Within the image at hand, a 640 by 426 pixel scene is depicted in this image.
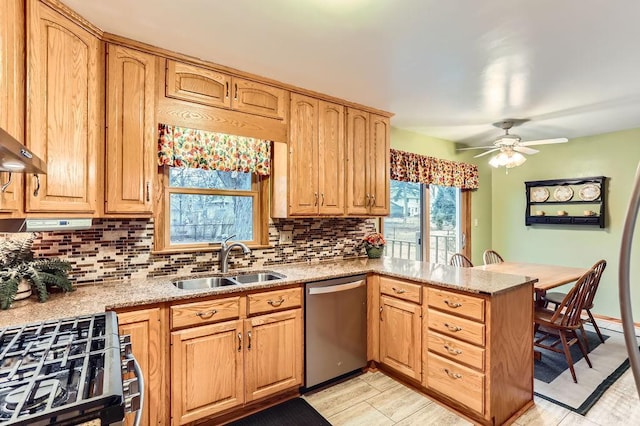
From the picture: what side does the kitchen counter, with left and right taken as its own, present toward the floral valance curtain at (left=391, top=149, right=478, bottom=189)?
back

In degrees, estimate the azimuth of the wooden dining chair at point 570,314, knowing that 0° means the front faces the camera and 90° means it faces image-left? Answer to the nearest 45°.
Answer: approximately 135°

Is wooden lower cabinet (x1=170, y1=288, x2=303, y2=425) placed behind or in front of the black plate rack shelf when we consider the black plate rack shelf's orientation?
in front

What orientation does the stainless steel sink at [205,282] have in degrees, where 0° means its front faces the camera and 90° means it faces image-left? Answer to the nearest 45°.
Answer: approximately 0°

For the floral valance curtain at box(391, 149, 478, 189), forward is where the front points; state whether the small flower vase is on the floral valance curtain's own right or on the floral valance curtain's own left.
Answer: on the floral valance curtain's own right

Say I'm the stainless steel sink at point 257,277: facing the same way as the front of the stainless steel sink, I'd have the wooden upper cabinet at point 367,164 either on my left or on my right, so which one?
on my left

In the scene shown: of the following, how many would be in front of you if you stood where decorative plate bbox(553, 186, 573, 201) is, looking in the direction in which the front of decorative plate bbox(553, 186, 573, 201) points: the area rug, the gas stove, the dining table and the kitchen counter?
4

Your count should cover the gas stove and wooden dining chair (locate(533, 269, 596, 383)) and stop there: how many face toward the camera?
0

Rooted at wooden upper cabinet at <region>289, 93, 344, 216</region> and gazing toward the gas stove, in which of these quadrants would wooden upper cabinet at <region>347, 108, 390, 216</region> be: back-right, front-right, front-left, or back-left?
back-left

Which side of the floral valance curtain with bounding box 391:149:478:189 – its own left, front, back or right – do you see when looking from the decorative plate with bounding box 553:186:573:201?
left

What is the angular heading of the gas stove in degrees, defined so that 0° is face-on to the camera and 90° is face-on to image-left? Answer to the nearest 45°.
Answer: approximately 270°
